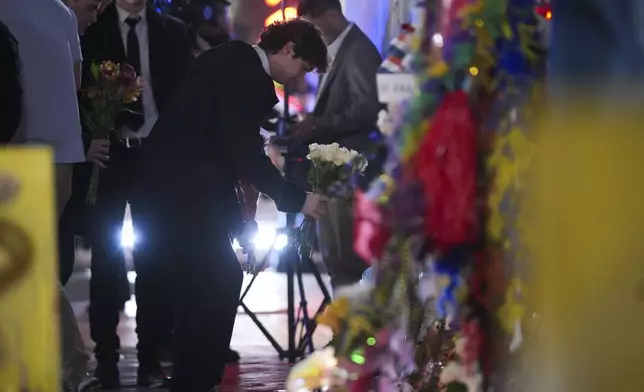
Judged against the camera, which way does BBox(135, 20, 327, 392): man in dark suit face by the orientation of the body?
to the viewer's right

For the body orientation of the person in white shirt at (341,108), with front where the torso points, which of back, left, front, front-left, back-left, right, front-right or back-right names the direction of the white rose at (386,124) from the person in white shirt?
left

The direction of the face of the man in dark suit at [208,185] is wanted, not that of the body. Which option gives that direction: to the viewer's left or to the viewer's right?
to the viewer's right

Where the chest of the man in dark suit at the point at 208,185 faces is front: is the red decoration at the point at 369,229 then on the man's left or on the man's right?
on the man's right

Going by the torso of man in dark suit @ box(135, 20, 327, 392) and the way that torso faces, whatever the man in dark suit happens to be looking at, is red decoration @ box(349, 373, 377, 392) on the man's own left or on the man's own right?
on the man's own right

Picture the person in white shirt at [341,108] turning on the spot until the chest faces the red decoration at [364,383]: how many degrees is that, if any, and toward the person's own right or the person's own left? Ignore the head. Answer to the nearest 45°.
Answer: approximately 90° to the person's own left

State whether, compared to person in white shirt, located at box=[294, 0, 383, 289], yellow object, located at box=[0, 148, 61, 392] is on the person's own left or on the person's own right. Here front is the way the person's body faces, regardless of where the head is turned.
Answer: on the person's own left

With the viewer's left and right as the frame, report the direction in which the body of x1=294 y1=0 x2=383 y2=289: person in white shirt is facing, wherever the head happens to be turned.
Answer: facing to the left of the viewer

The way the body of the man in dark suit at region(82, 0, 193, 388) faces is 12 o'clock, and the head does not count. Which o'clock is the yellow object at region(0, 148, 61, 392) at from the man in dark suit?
The yellow object is roughly at 12 o'clock from the man in dark suit.
